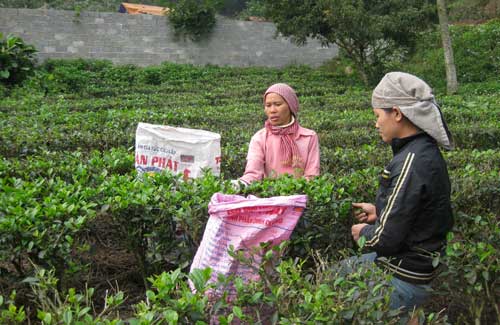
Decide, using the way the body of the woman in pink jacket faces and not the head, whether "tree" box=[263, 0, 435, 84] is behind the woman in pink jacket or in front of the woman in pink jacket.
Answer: behind

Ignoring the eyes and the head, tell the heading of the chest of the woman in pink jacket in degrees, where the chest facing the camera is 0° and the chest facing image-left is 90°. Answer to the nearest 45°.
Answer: approximately 0°

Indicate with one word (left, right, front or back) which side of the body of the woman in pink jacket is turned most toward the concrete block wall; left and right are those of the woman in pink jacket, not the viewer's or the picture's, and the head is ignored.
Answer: back

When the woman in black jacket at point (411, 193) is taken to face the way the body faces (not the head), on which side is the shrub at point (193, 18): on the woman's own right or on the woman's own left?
on the woman's own right

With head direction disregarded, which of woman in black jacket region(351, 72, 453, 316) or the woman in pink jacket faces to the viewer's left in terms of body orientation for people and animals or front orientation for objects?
the woman in black jacket

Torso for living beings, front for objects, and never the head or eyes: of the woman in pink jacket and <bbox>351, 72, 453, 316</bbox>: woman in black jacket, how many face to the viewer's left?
1

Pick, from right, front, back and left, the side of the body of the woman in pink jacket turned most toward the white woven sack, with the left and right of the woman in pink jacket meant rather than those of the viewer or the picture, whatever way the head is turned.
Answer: right

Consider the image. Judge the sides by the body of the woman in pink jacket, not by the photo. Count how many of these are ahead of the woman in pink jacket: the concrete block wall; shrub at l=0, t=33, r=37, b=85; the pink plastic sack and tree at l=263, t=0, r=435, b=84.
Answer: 1

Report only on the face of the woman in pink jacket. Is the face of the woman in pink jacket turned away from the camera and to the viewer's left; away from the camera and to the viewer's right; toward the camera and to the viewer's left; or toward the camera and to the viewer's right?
toward the camera and to the viewer's left

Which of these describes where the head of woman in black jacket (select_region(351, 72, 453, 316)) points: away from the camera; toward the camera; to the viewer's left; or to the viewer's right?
to the viewer's left

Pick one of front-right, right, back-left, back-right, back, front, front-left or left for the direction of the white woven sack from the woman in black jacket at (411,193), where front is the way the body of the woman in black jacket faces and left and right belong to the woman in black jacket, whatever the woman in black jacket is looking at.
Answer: front-right

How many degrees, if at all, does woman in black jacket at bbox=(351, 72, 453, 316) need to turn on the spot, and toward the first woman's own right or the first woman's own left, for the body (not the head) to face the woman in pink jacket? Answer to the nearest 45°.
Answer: approximately 45° to the first woman's own right

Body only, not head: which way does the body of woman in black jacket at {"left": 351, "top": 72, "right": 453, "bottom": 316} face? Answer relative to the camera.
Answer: to the viewer's left

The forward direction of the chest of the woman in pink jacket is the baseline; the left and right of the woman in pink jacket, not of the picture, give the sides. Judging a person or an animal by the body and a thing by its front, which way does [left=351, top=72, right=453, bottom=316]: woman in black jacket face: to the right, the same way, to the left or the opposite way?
to the right
